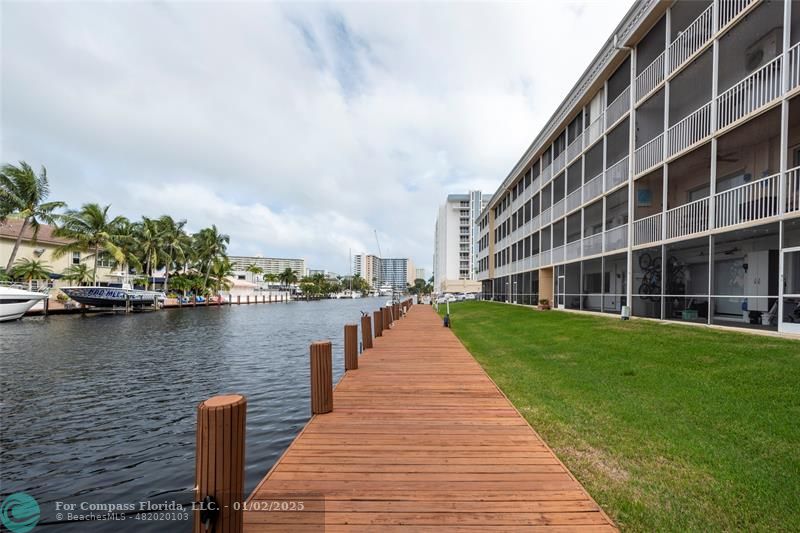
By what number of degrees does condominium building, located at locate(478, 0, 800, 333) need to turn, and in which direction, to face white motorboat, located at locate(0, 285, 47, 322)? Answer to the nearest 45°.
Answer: approximately 45° to its right

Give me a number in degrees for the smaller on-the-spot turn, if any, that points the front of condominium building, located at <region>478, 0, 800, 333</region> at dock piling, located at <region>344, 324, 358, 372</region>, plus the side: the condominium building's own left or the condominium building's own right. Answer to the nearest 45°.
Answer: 0° — it already faces it

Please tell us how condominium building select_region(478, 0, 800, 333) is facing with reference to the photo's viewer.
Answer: facing the viewer and to the left of the viewer

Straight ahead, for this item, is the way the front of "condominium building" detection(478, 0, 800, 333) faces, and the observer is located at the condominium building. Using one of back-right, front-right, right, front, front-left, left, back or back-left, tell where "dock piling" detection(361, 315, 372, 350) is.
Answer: front
